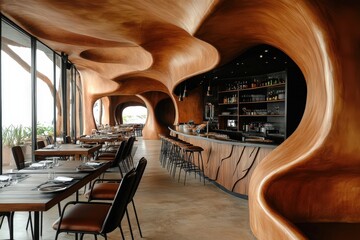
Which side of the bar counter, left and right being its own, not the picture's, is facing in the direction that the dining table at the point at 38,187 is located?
front

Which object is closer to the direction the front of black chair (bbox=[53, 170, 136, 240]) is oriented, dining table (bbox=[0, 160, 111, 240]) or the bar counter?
the dining table

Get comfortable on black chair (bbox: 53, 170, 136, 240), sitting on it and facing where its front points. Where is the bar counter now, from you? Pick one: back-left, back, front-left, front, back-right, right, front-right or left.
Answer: back-right

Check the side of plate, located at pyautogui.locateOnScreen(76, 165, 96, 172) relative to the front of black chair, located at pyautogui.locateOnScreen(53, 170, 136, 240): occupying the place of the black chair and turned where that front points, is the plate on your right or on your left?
on your right

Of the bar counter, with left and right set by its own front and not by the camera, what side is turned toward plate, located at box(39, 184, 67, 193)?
front

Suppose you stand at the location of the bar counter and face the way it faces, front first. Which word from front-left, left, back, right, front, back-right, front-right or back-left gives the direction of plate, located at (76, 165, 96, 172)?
front

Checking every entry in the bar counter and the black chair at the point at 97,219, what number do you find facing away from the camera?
0

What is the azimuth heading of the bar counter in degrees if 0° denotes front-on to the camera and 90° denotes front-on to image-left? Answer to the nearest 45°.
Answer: approximately 45°

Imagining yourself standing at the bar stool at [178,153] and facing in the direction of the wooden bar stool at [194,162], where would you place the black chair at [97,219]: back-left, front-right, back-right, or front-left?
front-right

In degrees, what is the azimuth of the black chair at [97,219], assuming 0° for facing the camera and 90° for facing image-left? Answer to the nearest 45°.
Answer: approximately 90°
